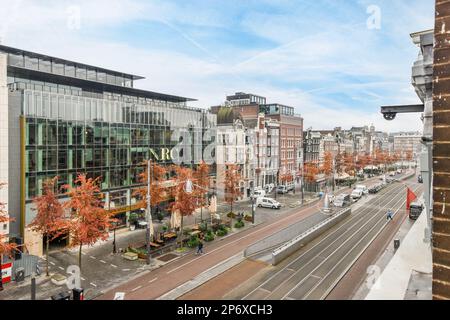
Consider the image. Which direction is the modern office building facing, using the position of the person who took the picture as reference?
facing the viewer and to the right of the viewer

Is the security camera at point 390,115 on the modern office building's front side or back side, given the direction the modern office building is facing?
on the front side

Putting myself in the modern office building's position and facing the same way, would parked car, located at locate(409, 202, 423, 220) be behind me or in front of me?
in front

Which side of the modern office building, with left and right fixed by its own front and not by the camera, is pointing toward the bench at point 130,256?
front
